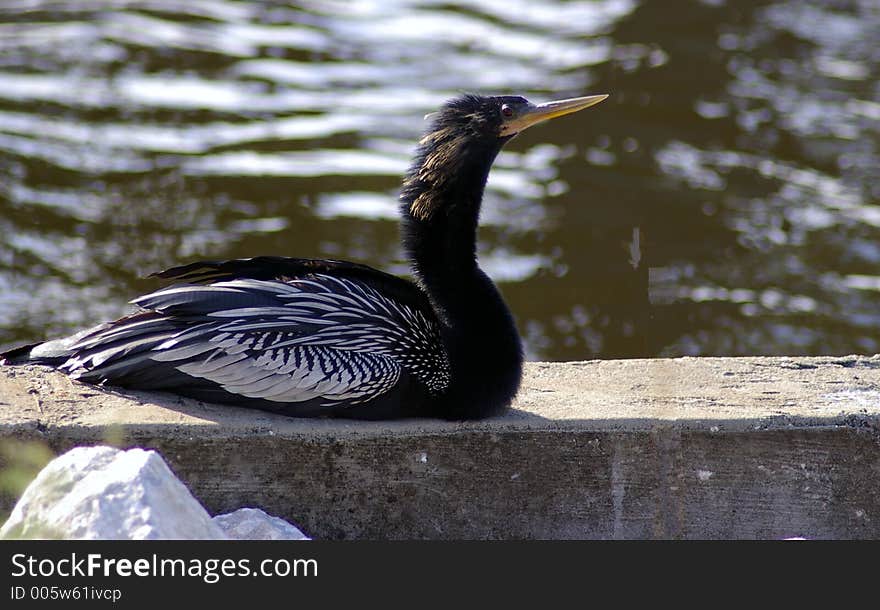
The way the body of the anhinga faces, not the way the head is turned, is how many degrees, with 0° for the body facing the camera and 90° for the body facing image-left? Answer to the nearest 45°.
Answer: approximately 270°
